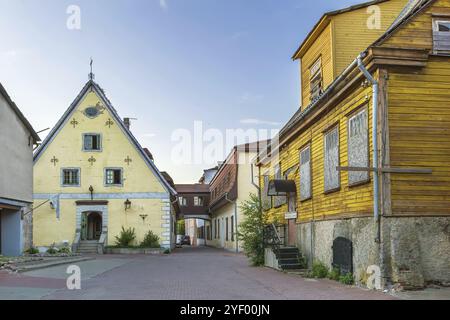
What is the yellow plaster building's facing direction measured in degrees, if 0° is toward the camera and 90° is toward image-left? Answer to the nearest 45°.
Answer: approximately 0°

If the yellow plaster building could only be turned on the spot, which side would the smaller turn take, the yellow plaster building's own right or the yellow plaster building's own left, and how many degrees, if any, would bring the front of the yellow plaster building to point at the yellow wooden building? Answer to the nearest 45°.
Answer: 0° — it already faces it

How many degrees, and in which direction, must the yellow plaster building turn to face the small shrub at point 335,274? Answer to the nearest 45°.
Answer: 0° — it already faces it
